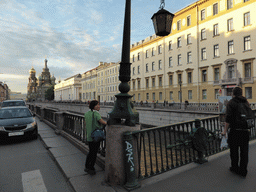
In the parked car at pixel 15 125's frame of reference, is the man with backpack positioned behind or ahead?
ahead

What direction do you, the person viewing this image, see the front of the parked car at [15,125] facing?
facing the viewer

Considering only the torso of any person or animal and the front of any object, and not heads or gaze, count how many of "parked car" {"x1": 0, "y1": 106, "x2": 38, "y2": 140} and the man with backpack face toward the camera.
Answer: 1

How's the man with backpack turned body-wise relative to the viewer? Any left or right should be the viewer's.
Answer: facing away from the viewer and to the left of the viewer

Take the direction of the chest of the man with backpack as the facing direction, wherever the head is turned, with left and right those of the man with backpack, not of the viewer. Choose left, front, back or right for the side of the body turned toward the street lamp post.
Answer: left

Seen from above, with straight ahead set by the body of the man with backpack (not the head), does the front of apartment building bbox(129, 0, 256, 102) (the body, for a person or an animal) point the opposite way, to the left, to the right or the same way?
to the left

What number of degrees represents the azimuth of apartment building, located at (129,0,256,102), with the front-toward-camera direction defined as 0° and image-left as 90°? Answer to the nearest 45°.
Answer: approximately 45°

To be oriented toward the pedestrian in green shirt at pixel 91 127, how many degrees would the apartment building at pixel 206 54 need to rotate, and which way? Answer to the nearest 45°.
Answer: approximately 45° to its left

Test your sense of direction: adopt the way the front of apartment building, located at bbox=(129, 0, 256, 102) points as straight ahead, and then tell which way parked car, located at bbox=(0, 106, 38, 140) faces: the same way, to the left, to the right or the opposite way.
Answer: to the left

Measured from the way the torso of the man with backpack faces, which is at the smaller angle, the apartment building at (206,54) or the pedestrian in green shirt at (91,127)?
the apartment building

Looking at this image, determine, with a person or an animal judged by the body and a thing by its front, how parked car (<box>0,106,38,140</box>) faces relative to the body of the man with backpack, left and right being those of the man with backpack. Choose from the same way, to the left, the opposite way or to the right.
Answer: the opposite way

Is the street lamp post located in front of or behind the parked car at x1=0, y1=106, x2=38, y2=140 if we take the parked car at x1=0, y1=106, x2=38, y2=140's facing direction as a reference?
in front

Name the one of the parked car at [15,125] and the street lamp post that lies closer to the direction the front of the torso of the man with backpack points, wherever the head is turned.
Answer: the parked car

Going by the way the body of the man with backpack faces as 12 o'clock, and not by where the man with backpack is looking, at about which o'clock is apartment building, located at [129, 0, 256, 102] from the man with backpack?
The apartment building is roughly at 1 o'clock from the man with backpack.
